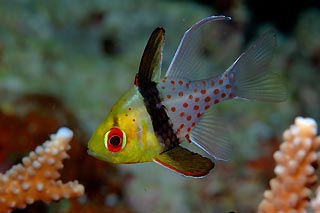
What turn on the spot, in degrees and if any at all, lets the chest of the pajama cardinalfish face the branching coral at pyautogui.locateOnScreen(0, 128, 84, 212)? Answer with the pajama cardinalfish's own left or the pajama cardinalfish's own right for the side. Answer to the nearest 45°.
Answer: approximately 45° to the pajama cardinalfish's own right

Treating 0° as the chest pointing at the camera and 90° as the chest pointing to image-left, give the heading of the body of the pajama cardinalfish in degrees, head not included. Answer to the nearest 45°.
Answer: approximately 90°
